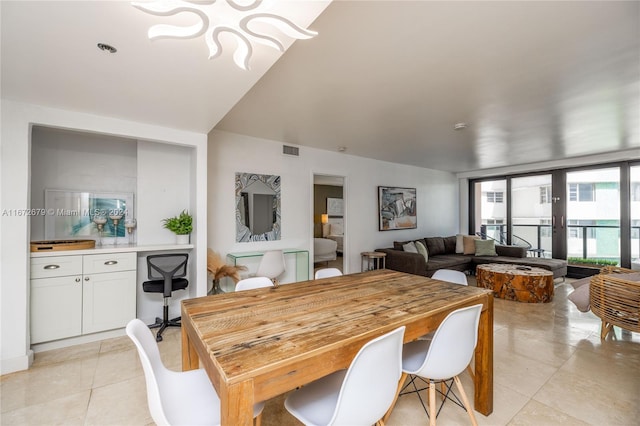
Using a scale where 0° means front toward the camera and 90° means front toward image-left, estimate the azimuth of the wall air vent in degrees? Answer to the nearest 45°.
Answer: approximately 315°

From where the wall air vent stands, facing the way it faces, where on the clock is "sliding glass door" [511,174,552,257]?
The sliding glass door is roughly at 10 o'clock from the wall air vent.

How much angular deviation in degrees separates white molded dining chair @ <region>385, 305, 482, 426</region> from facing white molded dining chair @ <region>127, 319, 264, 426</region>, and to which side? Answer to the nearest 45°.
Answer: approximately 90° to its left

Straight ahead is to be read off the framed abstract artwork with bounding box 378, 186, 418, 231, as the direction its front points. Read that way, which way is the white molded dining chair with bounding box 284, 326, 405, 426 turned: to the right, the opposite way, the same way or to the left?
the opposite way

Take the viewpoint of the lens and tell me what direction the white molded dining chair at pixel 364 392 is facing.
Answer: facing away from the viewer and to the left of the viewer

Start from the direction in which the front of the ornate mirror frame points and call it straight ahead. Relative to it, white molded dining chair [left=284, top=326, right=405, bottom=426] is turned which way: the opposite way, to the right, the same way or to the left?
the opposite way

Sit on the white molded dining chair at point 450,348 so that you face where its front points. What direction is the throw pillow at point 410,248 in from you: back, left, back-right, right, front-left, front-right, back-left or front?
front-right

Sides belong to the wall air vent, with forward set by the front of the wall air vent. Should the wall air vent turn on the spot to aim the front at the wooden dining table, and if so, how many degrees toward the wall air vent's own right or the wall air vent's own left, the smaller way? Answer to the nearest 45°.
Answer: approximately 45° to the wall air vent's own right

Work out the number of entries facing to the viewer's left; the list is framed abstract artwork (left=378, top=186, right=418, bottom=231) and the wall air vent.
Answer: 0

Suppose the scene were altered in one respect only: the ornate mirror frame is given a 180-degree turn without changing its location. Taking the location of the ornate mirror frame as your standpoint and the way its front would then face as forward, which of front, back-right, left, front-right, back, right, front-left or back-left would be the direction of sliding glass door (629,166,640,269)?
back-right

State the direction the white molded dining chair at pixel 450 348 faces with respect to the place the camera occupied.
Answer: facing away from the viewer and to the left of the viewer
